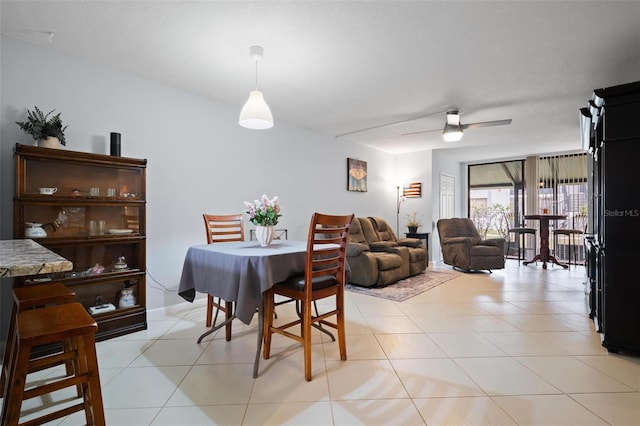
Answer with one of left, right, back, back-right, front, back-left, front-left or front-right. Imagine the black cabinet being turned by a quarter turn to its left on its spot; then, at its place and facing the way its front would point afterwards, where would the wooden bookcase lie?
front-right

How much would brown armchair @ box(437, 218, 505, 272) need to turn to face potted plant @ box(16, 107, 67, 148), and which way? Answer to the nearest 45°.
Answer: approximately 90° to its right

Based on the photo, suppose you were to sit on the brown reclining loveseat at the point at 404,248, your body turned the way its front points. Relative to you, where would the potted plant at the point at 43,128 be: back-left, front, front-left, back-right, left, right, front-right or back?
right

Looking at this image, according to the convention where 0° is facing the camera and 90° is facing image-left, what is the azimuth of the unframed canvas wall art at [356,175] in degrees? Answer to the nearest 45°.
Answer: approximately 315°

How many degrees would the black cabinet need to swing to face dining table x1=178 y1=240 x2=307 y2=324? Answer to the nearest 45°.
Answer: approximately 45° to its left

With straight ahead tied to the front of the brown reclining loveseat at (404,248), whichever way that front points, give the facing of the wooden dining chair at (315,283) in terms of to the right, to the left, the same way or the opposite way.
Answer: the opposite way

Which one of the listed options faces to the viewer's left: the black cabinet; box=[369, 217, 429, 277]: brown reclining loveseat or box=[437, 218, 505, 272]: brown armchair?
the black cabinet

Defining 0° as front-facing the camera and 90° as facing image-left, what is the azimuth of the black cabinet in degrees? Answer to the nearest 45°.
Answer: approximately 90°

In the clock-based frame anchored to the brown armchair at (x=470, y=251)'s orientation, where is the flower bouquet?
The flower bouquet is roughly at 2 o'clock from the brown armchair.

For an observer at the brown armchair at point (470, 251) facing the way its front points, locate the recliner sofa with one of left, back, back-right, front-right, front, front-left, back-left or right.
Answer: right

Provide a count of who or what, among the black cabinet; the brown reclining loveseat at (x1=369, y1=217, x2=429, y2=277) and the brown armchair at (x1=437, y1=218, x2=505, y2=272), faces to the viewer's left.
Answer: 1

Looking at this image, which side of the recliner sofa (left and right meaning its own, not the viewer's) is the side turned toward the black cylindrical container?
right
